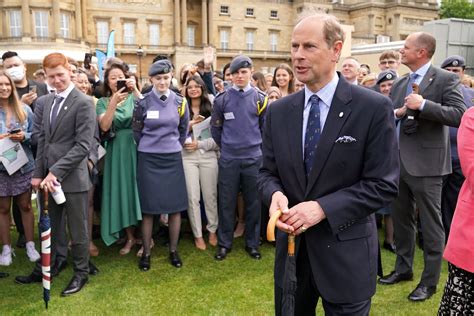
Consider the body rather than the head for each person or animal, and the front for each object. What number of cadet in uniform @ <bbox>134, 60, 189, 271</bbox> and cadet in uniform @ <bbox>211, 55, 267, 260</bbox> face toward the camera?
2

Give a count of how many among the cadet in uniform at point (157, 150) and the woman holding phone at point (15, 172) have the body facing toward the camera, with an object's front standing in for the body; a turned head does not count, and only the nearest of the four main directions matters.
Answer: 2

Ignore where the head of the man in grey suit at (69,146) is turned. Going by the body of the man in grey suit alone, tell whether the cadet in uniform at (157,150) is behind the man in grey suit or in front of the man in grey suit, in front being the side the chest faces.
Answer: behind

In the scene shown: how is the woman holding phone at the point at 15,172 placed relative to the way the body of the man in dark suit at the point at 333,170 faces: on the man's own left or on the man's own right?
on the man's own right

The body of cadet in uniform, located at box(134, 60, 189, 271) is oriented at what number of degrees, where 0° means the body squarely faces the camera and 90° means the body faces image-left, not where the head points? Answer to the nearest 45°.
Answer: approximately 0°

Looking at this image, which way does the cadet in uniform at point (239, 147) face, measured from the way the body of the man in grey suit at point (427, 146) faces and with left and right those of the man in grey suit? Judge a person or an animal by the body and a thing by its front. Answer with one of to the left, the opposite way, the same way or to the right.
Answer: to the left

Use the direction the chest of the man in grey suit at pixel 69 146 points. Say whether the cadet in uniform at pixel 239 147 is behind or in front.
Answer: behind

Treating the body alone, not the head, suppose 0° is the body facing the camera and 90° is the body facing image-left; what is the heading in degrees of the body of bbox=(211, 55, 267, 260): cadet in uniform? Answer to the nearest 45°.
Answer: approximately 0°

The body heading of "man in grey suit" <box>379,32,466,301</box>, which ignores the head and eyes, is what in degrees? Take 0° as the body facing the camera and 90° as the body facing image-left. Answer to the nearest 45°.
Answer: approximately 45°
